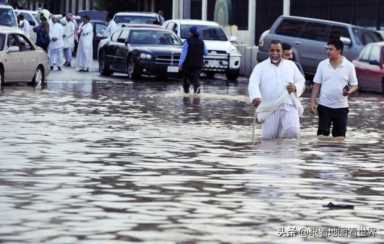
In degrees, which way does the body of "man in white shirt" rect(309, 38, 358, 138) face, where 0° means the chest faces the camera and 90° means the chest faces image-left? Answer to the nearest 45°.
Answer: approximately 0°

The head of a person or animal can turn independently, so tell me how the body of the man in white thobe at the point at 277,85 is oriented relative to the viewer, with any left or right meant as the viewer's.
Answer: facing the viewer

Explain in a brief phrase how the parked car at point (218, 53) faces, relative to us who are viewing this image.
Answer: facing the viewer and to the right of the viewer

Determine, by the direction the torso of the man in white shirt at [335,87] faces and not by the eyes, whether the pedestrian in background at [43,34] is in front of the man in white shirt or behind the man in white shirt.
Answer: behind

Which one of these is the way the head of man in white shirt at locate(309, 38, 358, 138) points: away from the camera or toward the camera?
toward the camera

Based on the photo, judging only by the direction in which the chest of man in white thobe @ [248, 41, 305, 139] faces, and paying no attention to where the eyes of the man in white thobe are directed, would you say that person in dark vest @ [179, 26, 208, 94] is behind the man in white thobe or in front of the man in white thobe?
behind

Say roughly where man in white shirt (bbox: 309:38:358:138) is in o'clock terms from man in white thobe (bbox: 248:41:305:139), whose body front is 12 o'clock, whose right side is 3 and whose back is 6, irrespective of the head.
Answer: The man in white shirt is roughly at 8 o'clock from the man in white thobe.

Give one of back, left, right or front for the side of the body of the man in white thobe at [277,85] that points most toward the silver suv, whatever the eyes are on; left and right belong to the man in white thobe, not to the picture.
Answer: back

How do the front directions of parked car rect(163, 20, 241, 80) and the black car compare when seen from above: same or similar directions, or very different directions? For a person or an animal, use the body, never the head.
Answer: same or similar directions

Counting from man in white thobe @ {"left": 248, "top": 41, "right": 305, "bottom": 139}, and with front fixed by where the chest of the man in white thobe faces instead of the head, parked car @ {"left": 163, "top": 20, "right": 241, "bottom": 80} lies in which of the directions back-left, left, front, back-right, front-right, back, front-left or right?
back

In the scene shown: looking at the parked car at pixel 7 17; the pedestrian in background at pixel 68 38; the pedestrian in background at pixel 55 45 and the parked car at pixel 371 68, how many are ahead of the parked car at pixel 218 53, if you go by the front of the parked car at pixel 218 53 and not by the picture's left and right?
1

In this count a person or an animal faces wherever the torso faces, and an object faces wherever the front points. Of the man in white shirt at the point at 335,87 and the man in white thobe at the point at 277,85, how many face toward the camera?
2

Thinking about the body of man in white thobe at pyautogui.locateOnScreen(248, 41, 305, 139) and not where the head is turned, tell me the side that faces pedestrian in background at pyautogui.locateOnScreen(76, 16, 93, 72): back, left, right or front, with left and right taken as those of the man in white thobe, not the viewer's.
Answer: back
